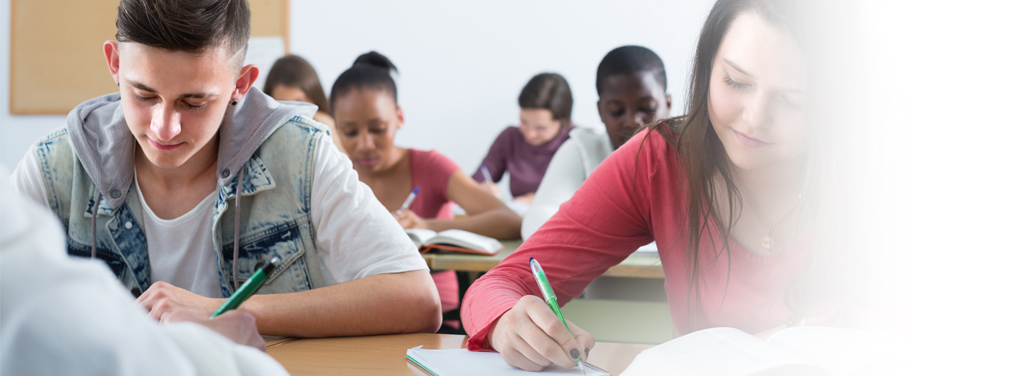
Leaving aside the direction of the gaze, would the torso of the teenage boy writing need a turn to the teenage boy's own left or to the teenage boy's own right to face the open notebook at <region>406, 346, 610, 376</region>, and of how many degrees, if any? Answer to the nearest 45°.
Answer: approximately 45° to the teenage boy's own left

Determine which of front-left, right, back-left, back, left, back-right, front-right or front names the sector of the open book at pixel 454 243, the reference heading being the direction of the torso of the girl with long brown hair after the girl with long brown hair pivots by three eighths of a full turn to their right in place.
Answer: front

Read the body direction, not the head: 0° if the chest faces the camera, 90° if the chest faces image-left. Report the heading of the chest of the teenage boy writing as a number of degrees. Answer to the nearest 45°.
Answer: approximately 0°

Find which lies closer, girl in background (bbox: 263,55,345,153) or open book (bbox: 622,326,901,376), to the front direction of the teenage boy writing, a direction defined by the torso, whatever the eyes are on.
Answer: the open book

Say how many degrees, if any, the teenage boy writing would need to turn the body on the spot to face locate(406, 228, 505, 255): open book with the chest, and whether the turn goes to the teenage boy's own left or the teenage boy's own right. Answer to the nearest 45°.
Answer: approximately 135° to the teenage boy's own left

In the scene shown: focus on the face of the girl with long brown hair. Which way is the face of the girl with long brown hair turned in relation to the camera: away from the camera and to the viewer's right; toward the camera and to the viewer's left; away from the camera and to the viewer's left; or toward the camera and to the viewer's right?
toward the camera and to the viewer's left

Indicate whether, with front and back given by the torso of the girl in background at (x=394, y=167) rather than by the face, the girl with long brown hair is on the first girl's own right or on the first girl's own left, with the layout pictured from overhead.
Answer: on the first girl's own left

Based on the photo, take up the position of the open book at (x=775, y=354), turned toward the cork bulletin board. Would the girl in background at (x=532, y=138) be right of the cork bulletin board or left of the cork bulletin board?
right

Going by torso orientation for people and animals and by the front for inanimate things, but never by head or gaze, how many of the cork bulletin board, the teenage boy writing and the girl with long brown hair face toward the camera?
3
